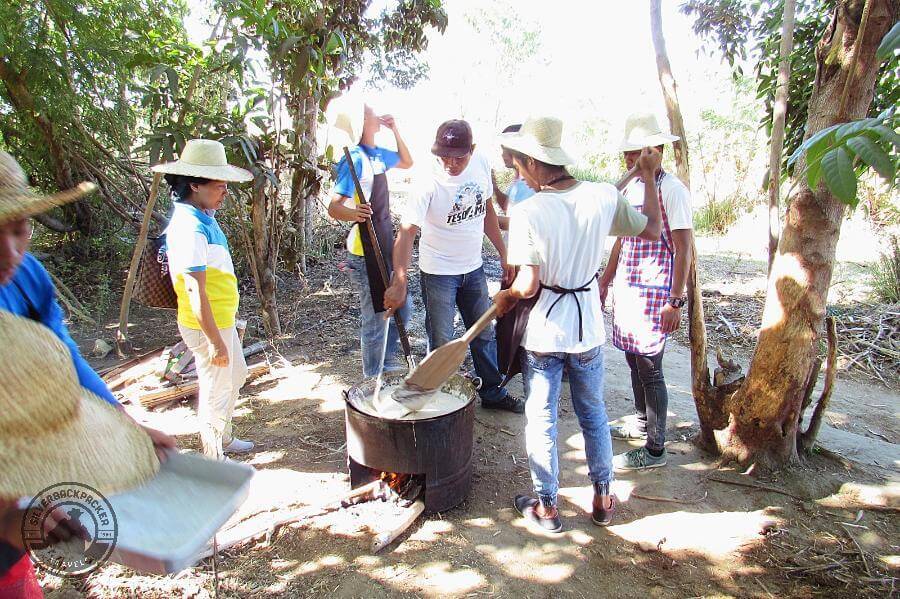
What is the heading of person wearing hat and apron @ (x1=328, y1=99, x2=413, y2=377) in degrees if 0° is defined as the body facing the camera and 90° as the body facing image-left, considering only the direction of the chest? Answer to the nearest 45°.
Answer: approximately 315°

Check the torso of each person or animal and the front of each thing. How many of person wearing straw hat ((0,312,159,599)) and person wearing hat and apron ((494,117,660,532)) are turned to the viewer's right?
1

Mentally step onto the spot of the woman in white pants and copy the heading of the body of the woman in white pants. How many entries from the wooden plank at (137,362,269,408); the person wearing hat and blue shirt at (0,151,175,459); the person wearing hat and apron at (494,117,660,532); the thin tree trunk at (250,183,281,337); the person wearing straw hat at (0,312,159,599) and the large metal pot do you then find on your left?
2

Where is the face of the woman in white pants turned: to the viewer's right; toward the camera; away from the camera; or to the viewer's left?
to the viewer's right

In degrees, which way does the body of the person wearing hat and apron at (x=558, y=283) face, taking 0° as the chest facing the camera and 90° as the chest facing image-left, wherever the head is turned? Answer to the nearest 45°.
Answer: approximately 135°

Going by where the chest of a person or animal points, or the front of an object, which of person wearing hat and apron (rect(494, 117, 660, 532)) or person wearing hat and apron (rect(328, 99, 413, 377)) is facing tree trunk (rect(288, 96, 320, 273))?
person wearing hat and apron (rect(494, 117, 660, 532))

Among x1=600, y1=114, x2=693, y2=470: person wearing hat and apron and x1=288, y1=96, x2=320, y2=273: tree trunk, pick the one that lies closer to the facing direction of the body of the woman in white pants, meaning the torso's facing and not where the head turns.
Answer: the person wearing hat and apron

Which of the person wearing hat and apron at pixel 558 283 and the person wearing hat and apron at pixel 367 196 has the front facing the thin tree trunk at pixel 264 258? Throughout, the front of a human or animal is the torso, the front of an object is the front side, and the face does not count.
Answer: the person wearing hat and apron at pixel 558 283

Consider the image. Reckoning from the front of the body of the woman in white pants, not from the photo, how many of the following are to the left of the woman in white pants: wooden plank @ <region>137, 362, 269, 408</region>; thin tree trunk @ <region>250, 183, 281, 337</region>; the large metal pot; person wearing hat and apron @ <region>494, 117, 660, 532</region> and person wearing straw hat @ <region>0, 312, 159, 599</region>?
2

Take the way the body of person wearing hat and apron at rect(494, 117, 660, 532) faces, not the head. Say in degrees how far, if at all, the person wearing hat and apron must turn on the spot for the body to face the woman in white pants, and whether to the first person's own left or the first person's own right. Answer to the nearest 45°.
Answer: approximately 45° to the first person's own left

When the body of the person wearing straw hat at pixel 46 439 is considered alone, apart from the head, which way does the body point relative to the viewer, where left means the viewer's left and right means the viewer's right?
facing to the right of the viewer

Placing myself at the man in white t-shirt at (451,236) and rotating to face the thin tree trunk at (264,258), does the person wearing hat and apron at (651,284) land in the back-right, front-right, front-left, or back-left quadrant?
back-right

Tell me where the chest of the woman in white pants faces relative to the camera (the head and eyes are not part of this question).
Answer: to the viewer's right

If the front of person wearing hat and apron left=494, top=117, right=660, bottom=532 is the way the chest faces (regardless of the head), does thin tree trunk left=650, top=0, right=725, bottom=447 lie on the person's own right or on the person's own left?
on the person's own right
